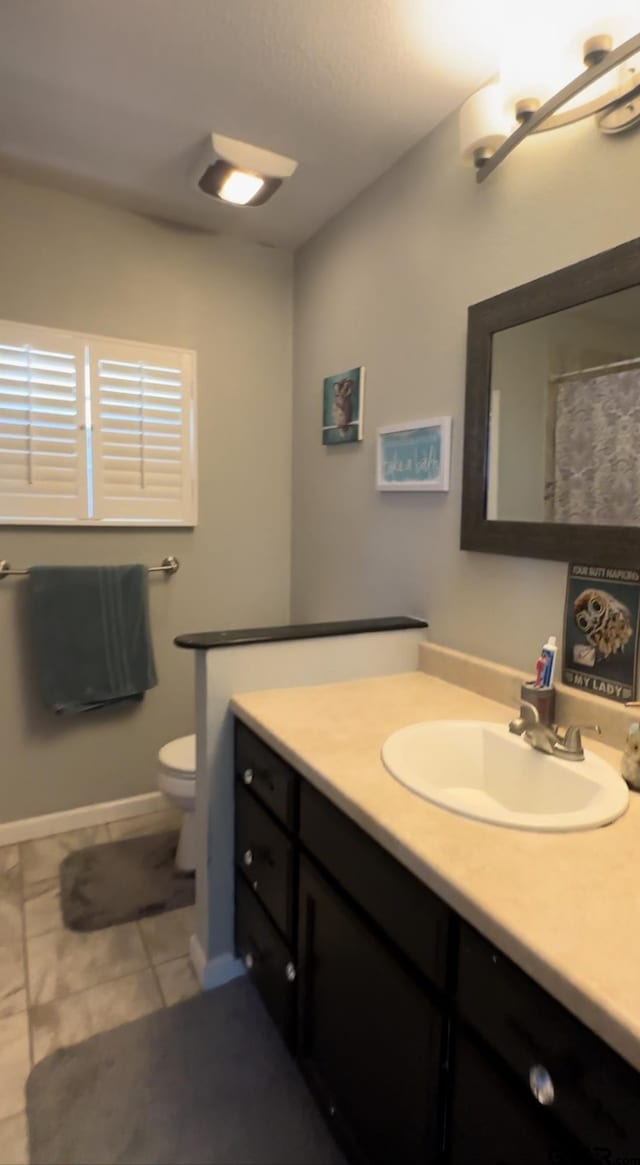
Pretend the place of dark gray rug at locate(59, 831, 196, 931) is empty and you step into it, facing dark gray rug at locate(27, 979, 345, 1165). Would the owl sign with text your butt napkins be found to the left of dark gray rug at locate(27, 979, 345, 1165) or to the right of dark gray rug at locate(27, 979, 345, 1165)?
left

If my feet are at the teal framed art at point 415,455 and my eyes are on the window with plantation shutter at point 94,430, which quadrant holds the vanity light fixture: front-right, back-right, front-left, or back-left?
back-left

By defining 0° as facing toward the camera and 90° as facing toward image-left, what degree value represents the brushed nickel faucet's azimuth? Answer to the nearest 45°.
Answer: approximately 45°

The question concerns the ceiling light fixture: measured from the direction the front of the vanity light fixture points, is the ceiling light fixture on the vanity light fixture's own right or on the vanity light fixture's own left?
on the vanity light fixture's own right

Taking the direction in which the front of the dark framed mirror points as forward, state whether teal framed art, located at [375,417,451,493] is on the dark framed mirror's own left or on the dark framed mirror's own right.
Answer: on the dark framed mirror's own right

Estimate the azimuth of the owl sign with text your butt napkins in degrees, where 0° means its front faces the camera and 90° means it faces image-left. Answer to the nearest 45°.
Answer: approximately 45°

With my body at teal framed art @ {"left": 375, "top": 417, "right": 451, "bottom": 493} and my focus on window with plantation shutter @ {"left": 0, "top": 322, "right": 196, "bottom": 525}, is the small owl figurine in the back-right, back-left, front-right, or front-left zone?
back-left

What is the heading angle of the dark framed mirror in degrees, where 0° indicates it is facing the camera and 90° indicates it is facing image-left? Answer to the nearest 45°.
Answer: approximately 45°
